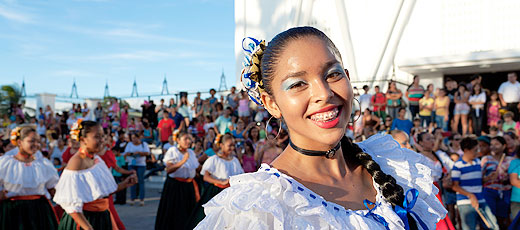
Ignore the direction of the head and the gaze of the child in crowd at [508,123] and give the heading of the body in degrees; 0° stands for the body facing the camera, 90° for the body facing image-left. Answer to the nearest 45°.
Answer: approximately 45°

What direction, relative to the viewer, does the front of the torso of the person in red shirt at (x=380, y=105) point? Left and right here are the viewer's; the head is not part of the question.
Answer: facing the viewer

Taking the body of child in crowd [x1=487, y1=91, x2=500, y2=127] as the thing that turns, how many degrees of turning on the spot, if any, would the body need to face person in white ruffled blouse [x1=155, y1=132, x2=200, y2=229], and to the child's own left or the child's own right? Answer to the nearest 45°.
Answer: approximately 45° to the child's own right

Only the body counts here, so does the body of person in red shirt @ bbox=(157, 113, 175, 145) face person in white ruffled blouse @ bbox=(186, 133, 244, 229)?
yes

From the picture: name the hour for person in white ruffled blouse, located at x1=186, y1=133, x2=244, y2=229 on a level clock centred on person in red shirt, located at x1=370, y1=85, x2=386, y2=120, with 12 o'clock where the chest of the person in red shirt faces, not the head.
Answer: The person in white ruffled blouse is roughly at 1 o'clock from the person in red shirt.

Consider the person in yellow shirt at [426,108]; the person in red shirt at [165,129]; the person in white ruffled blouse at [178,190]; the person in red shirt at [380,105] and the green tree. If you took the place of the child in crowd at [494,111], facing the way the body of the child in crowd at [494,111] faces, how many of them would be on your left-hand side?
0

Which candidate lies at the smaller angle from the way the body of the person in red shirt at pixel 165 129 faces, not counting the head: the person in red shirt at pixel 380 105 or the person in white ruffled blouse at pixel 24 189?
the person in white ruffled blouse

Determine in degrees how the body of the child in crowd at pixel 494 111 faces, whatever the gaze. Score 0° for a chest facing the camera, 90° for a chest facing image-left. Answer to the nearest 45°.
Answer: approximately 0°

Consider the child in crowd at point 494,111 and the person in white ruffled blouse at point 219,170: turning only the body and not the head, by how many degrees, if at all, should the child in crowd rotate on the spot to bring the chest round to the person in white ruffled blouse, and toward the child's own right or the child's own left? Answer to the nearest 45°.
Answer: approximately 45° to the child's own right

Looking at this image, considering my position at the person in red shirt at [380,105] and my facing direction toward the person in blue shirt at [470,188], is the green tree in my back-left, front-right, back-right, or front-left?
back-right

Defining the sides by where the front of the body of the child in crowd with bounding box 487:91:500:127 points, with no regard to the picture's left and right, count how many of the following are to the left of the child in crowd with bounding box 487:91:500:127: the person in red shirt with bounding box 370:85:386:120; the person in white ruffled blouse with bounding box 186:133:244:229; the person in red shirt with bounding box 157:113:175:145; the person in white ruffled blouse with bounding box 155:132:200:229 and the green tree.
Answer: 0

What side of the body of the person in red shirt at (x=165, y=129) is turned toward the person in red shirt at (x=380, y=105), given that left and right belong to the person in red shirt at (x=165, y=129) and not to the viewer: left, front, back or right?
left

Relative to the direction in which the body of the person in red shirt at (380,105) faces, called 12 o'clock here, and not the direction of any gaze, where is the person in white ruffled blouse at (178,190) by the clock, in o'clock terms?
The person in white ruffled blouse is roughly at 1 o'clock from the person in red shirt.

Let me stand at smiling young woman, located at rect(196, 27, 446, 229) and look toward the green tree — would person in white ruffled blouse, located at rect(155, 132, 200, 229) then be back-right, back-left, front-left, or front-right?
front-right

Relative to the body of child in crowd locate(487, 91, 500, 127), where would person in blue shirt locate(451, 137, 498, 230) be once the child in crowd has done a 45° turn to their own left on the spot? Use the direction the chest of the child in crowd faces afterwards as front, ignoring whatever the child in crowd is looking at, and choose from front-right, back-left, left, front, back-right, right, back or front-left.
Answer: front-right

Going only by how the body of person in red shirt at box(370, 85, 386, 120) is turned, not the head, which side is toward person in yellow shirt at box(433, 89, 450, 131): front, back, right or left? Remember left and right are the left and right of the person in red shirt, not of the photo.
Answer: left
